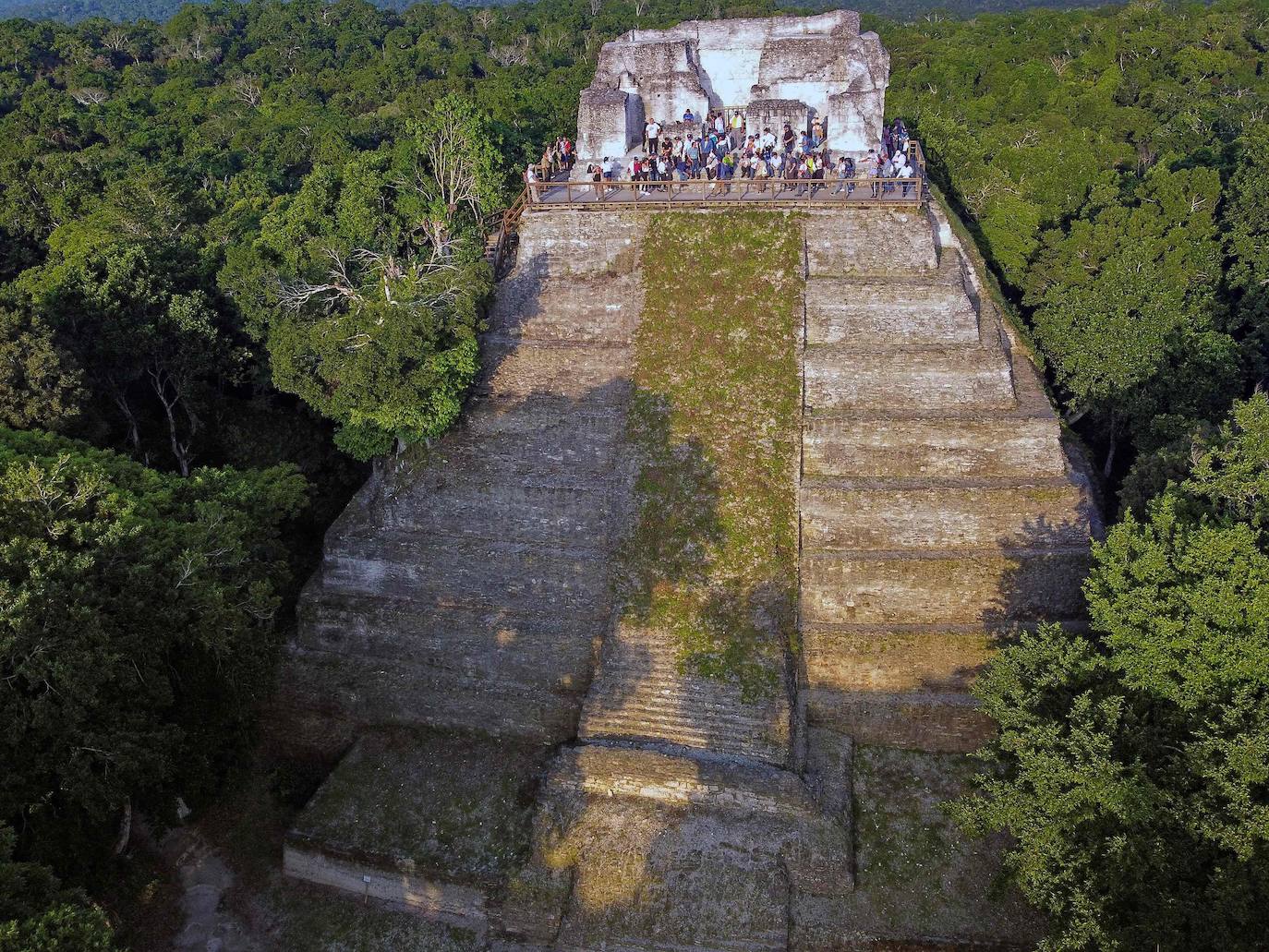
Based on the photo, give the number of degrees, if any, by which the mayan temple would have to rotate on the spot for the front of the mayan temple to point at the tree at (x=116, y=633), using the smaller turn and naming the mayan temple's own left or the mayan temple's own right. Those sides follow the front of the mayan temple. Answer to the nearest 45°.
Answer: approximately 45° to the mayan temple's own right

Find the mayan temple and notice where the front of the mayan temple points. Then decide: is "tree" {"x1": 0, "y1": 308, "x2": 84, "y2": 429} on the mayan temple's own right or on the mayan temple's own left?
on the mayan temple's own right

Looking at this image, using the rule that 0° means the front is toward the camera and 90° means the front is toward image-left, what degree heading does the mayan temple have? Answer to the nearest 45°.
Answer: approximately 0°

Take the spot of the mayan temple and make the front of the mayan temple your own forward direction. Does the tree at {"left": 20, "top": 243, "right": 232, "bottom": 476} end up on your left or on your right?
on your right

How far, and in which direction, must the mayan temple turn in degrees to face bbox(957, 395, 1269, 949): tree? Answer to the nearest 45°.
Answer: approximately 45° to its left
